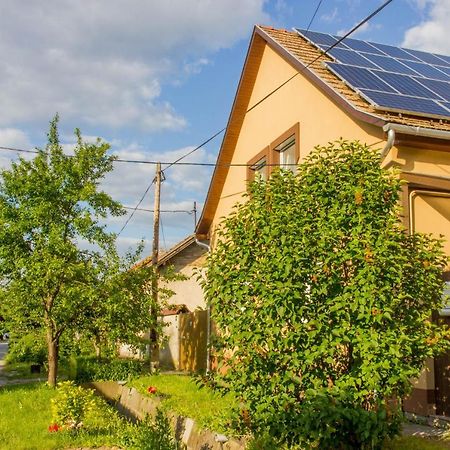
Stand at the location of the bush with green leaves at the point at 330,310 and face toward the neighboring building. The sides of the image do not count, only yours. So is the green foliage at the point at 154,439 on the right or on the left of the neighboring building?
left

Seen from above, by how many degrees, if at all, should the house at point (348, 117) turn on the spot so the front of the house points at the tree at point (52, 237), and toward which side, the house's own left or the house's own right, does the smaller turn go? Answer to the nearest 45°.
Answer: approximately 45° to the house's own right

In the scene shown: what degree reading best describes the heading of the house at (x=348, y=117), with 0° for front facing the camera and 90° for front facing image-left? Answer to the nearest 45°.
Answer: approximately 45°

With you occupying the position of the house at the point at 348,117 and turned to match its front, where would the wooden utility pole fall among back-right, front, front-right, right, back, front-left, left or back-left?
right

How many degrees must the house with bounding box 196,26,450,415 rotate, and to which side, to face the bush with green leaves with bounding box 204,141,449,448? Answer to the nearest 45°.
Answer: approximately 45° to its left

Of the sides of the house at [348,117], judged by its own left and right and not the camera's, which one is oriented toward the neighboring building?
right
